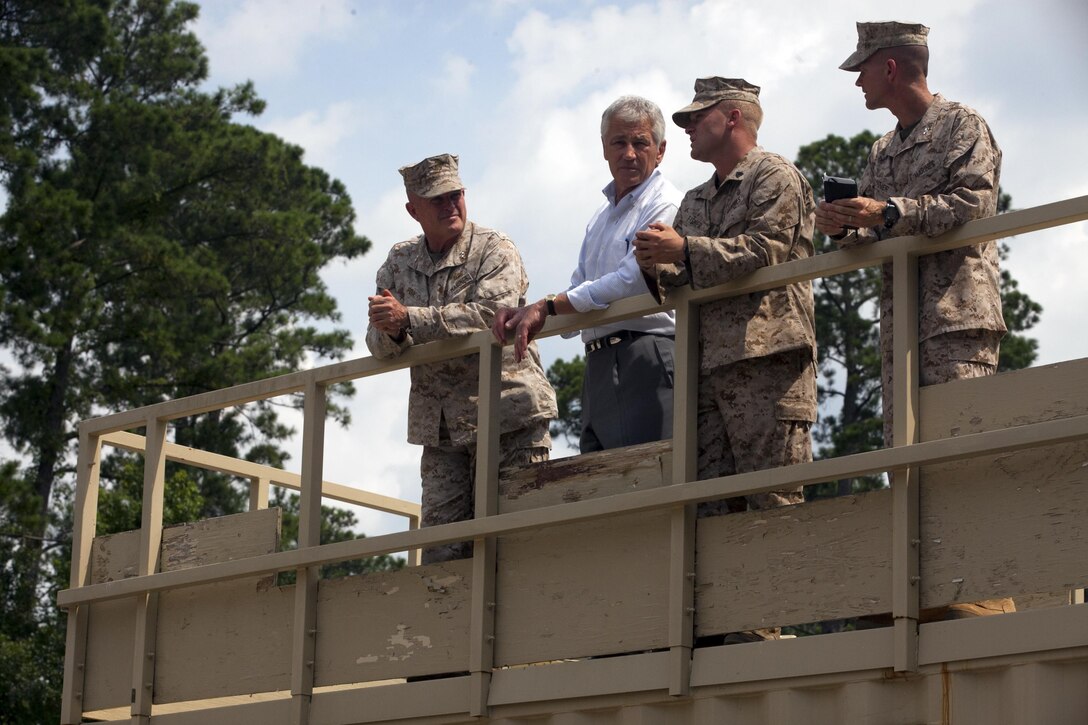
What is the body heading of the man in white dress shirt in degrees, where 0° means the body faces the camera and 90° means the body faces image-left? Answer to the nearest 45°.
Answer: approximately 45°
